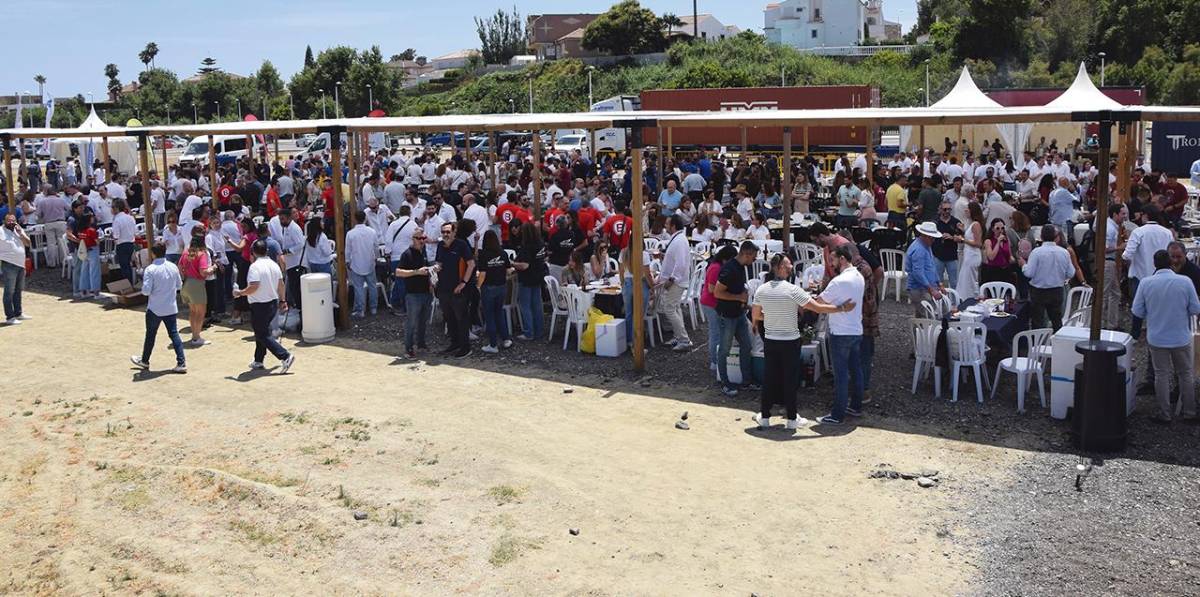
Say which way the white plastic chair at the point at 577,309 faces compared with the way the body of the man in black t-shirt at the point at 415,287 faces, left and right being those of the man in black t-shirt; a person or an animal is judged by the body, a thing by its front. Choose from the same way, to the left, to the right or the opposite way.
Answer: to the left

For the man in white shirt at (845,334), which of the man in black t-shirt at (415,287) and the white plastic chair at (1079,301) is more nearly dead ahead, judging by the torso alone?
the man in black t-shirt

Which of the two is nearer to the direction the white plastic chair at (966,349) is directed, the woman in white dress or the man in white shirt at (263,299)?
the woman in white dress

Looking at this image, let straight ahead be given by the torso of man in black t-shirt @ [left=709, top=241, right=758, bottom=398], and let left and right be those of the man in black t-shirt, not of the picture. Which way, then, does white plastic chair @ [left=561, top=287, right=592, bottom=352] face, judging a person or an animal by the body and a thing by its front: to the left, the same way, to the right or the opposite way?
to the left

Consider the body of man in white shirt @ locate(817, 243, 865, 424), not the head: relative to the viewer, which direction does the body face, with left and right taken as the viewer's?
facing to the left of the viewer

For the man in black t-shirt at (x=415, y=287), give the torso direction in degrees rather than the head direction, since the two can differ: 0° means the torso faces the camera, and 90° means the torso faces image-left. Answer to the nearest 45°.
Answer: approximately 315°

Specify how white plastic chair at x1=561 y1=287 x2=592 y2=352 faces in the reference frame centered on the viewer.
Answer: facing away from the viewer and to the right of the viewer

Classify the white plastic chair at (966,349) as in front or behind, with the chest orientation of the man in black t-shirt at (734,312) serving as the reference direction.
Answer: in front

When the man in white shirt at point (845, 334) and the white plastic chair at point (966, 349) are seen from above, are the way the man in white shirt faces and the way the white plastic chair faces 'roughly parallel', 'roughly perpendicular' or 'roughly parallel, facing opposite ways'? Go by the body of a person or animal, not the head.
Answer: roughly perpendicular

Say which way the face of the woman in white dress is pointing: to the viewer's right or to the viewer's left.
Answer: to the viewer's left

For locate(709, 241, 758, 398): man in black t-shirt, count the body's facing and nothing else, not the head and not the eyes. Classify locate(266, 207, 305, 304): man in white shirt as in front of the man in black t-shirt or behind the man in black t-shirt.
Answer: behind

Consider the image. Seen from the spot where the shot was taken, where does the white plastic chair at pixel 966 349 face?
facing away from the viewer

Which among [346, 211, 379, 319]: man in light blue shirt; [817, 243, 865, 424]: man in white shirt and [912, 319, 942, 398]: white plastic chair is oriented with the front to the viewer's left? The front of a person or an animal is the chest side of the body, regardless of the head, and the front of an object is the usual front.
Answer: [817, 243, 865, 424]: man in white shirt

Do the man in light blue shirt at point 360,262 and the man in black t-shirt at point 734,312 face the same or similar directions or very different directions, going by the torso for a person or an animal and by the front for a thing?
very different directions

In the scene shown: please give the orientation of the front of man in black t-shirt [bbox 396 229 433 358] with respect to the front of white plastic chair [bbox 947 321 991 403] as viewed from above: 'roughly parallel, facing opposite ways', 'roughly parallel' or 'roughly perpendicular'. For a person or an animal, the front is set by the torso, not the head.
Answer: roughly perpendicular
